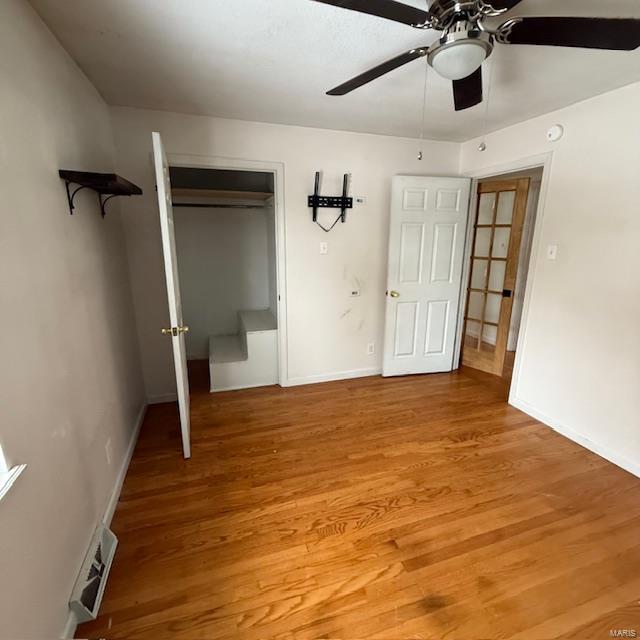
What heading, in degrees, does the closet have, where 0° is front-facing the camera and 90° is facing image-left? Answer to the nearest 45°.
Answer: approximately 0°

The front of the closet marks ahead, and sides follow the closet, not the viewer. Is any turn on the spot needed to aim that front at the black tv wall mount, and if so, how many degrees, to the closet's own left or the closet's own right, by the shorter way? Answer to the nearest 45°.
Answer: approximately 45° to the closet's own left

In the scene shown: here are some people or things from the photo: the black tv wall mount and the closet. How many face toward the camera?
2

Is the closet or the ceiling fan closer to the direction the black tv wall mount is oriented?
the ceiling fan

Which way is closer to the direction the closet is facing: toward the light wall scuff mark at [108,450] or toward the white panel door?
the light wall scuff mark

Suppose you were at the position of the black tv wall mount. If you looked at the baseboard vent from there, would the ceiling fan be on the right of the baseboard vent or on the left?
left

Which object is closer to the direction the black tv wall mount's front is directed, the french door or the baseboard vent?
the baseboard vent

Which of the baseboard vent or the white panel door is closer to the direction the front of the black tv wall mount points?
the baseboard vent

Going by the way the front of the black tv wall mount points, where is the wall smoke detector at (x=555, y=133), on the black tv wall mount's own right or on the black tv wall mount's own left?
on the black tv wall mount's own left

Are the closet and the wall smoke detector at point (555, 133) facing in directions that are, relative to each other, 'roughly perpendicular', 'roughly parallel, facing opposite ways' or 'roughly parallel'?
roughly perpendicular

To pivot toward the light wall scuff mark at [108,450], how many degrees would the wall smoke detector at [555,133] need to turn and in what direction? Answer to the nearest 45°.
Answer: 0° — it already faces it

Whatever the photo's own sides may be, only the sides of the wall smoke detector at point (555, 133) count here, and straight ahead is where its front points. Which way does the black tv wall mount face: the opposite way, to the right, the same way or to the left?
to the left

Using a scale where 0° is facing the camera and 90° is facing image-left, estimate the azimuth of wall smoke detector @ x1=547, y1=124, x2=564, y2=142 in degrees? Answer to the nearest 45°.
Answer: approximately 45°

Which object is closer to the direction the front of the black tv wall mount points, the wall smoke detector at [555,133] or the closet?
the wall smoke detector
